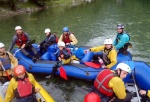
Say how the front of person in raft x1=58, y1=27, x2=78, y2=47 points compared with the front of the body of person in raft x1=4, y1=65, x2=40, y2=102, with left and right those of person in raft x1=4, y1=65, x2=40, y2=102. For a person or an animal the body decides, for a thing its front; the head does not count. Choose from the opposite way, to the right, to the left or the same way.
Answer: the same way

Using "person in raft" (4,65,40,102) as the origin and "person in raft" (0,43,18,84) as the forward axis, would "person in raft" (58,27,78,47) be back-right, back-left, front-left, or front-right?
front-right

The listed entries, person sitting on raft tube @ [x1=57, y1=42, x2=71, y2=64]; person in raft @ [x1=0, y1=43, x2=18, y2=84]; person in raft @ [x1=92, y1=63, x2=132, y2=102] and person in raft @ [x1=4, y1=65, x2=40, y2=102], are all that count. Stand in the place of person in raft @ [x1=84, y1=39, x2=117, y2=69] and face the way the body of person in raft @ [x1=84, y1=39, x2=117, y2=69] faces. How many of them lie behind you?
0

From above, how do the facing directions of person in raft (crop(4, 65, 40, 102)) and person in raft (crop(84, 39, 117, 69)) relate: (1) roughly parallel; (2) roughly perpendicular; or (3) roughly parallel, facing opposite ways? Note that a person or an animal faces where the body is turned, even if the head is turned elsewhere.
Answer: roughly perpendicular

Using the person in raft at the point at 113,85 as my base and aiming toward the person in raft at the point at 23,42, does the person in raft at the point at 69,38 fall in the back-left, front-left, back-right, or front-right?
front-right

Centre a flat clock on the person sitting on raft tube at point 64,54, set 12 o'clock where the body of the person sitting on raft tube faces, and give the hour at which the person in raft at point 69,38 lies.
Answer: The person in raft is roughly at 5 o'clock from the person sitting on raft tube.

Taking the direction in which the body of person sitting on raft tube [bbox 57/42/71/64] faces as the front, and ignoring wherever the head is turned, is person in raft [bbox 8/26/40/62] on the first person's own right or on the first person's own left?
on the first person's own right

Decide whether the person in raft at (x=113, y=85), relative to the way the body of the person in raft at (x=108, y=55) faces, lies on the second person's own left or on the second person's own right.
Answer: on the second person's own left

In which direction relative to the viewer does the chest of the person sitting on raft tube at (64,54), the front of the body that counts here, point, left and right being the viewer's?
facing the viewer and to the left of the viewer
